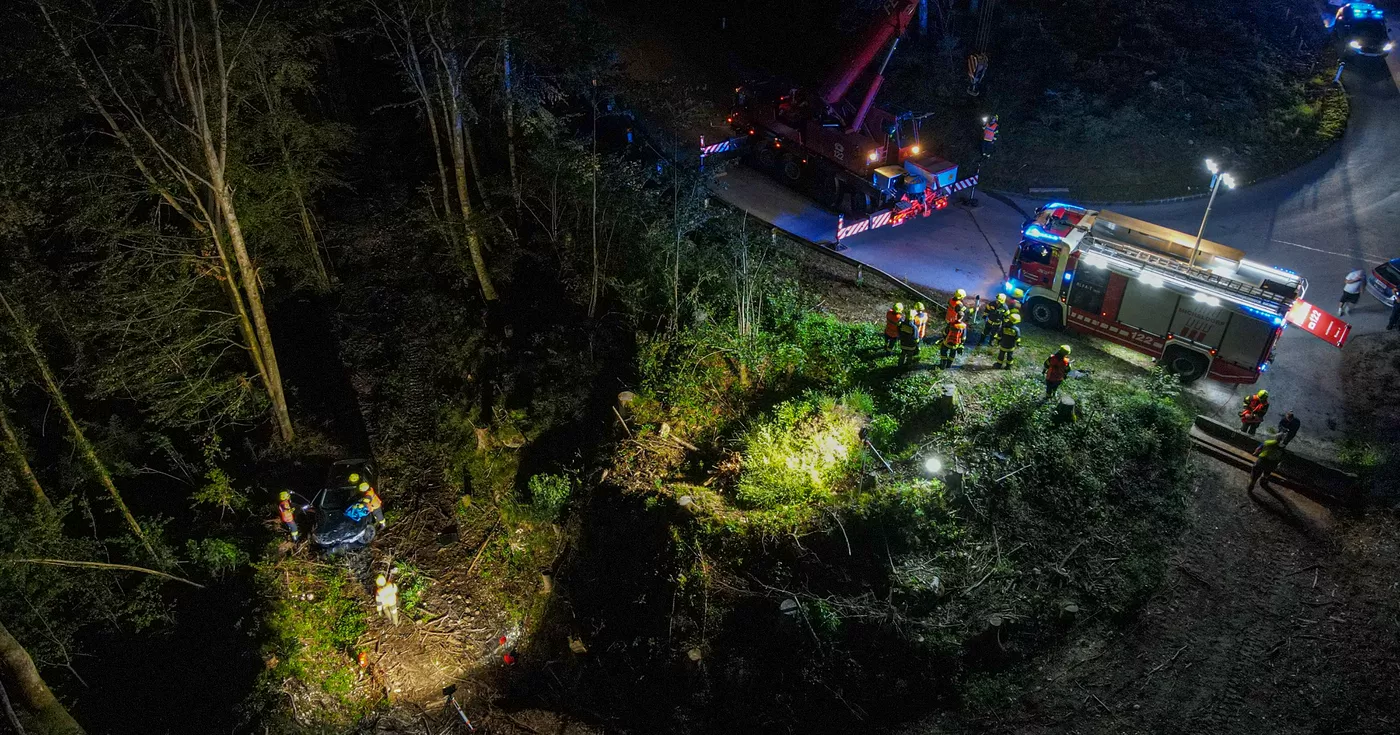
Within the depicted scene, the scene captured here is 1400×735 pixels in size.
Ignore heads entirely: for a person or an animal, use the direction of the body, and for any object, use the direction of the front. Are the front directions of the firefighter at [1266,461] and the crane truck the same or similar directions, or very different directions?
very different directions

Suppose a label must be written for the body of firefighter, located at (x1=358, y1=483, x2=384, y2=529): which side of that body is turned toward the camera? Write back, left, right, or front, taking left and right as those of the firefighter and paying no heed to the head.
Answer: left

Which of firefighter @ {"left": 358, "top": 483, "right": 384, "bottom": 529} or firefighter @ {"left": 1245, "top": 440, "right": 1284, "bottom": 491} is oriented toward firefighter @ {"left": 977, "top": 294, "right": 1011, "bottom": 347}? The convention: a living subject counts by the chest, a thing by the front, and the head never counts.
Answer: firefighter @ {"left": 1245, "top": 440, "right": 1284, "bottom": 491}

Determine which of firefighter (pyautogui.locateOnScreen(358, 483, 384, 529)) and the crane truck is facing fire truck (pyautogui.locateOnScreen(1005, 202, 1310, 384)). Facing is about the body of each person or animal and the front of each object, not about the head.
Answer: the crane truck

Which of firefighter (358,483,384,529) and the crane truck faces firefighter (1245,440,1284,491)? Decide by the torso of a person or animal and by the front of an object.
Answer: the crane truck

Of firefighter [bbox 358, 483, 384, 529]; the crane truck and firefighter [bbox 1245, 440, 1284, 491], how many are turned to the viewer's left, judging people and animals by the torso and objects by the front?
2

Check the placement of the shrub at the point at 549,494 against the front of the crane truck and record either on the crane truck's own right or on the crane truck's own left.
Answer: on the crane truck's own right

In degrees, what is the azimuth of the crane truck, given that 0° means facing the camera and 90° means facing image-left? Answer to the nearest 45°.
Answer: approximately 315°

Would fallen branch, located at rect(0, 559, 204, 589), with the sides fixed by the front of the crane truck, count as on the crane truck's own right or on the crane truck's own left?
on the crane truck's own right

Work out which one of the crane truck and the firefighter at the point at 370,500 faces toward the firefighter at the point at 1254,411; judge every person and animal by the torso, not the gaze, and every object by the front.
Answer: the crane truck

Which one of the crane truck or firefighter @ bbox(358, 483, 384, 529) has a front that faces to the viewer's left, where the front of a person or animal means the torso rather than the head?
the firefighter

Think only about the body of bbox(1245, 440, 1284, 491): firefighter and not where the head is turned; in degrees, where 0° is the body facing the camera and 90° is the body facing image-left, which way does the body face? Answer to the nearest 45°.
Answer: approximately 90°
